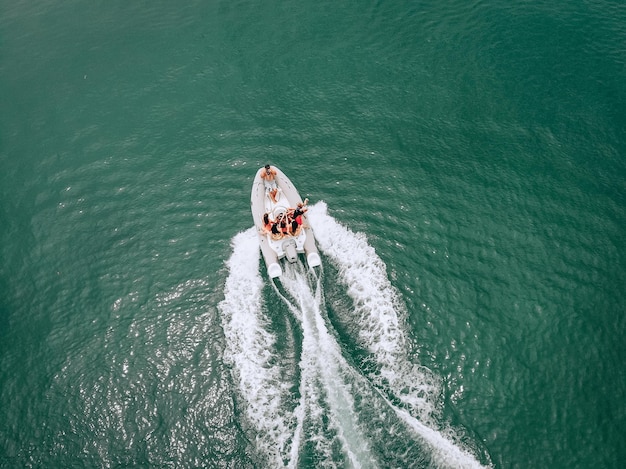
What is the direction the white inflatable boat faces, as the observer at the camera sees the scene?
facing away from the viewer
